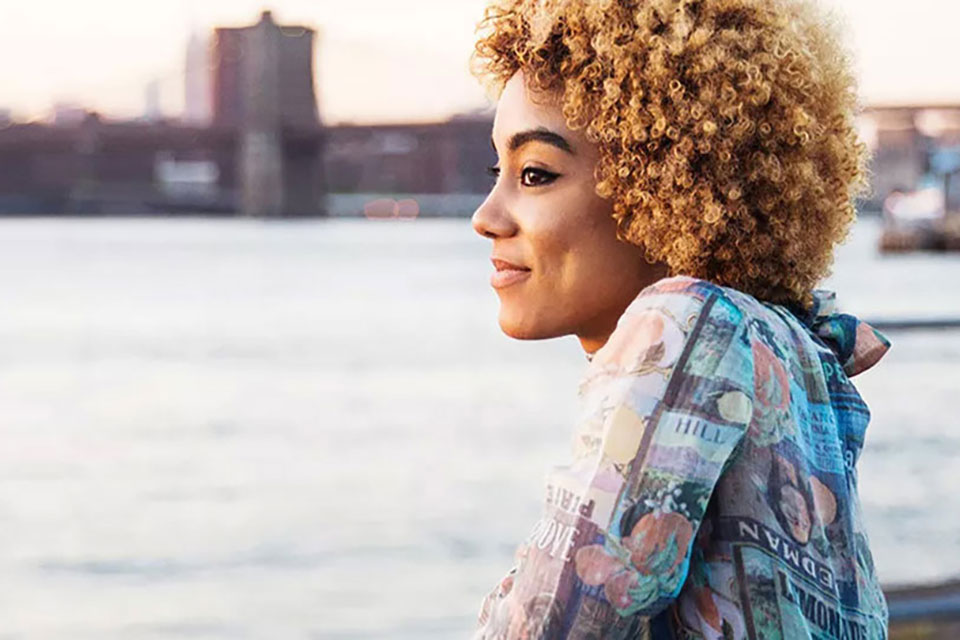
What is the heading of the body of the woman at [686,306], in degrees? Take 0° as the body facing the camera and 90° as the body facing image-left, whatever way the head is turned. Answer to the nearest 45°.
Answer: approximately 90°

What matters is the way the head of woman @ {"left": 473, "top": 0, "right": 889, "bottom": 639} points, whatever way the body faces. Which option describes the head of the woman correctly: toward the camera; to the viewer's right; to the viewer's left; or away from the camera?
to the viewer's left
